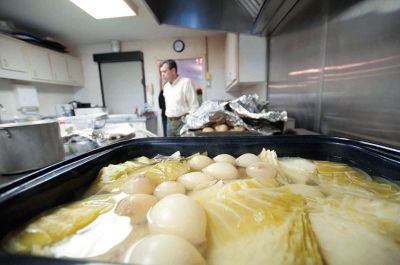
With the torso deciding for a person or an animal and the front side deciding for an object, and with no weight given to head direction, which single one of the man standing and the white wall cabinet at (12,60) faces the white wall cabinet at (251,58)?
the white wall cabinet at (12,60)

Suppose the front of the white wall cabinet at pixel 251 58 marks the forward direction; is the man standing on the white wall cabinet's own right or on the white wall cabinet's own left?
on the white wall cabinet's own right

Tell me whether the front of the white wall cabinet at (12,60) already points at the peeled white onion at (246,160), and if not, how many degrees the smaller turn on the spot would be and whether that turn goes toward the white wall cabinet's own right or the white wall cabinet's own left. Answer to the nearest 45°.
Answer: approximately 45° to the white wall cabinet's own right

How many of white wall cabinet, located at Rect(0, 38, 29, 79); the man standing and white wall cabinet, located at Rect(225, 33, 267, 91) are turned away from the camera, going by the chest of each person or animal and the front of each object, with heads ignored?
0

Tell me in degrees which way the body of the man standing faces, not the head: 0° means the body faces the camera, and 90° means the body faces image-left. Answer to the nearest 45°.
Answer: approximately 45°

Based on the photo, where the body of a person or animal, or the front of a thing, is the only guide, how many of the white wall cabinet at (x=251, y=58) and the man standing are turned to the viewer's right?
0

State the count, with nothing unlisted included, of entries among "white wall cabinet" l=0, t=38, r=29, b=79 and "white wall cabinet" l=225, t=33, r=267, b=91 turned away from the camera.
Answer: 0

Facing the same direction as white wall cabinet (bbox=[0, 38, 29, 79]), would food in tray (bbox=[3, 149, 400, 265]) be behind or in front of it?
in front

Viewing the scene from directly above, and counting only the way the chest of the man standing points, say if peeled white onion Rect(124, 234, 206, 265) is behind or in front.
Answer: in front

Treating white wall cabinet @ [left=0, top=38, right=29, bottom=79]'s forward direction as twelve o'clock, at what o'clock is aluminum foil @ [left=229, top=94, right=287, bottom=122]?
The aluminum foil is roughly at 1 o'clock from the white wall cabinet.

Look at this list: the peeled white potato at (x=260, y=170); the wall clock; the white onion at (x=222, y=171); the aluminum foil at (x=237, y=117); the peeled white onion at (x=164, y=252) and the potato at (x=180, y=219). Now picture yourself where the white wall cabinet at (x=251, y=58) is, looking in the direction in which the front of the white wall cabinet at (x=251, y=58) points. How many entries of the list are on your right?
1
